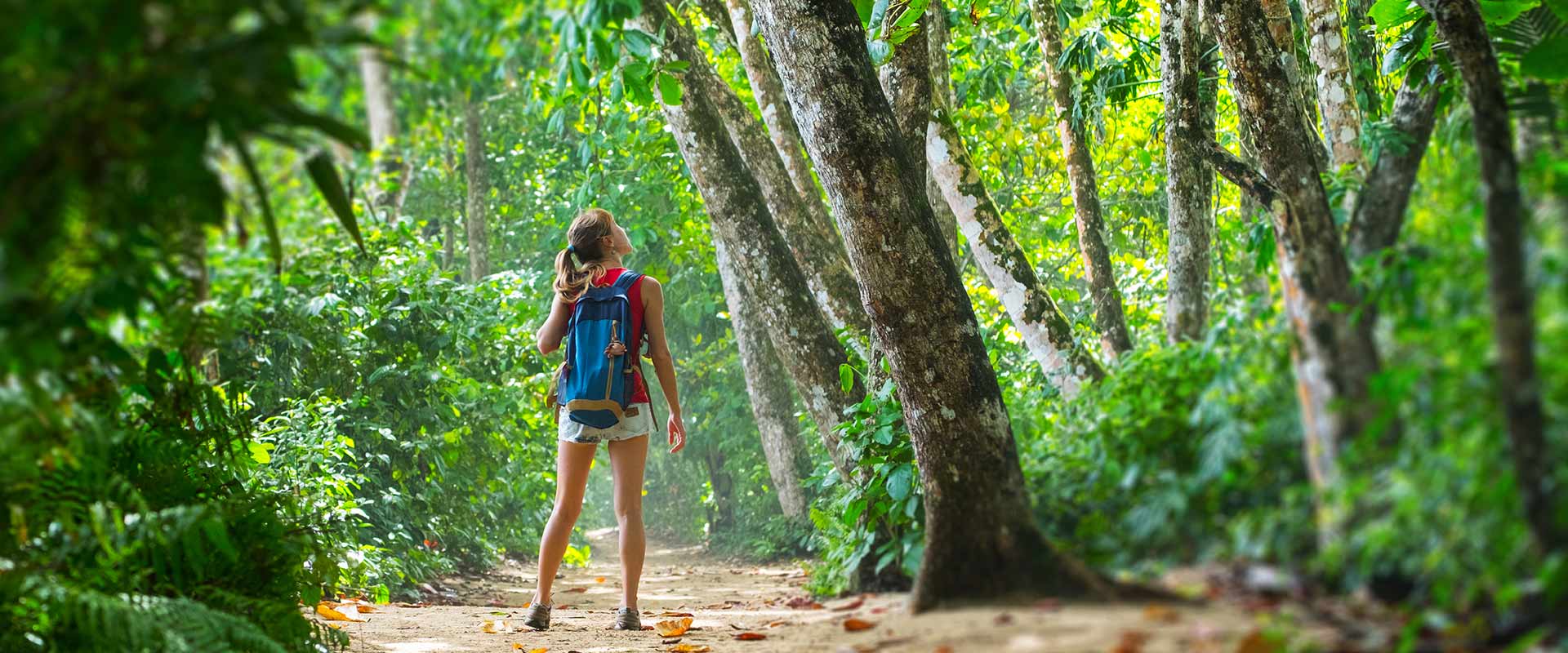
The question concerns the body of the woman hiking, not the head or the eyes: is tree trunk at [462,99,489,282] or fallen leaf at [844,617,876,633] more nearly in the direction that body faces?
the tree trunk

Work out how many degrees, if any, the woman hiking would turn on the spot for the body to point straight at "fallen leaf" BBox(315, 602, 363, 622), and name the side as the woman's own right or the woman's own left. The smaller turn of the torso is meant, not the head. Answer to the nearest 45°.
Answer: approximately 45° to the woman's own left

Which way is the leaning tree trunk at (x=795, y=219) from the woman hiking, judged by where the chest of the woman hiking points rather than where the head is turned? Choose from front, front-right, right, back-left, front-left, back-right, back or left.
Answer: front-right

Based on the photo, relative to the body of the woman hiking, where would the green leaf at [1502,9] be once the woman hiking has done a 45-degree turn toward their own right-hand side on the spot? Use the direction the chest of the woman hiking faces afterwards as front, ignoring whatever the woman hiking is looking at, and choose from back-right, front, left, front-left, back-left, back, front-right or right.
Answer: right

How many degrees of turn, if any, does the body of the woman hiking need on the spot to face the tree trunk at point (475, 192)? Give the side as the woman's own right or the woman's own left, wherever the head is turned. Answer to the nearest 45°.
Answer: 0° — they already face it

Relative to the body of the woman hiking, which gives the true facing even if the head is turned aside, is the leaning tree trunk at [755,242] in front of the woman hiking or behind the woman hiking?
in front

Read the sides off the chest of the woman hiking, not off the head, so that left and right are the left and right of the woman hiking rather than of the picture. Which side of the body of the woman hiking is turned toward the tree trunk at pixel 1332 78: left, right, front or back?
right

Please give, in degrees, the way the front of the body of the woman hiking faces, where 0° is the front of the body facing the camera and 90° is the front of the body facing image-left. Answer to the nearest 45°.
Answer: approximately 180°

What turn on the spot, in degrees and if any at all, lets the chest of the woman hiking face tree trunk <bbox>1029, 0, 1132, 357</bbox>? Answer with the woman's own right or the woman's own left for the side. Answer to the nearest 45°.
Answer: approximately 45° to the woman's own right

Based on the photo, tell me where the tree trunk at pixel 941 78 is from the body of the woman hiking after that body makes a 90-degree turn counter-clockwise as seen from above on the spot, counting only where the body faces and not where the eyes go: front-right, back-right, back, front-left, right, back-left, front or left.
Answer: back-right
